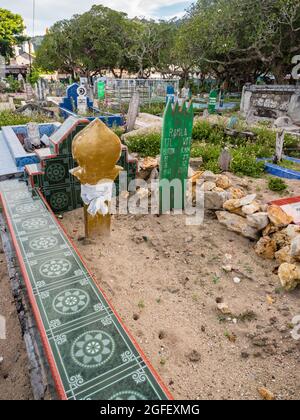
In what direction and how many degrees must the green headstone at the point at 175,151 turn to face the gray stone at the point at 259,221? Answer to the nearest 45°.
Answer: approximately 45° to its left

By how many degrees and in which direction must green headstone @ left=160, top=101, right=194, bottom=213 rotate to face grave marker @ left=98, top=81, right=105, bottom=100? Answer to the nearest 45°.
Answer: approximately 180°

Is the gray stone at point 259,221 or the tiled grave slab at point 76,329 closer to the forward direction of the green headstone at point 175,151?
the tiled grave slab

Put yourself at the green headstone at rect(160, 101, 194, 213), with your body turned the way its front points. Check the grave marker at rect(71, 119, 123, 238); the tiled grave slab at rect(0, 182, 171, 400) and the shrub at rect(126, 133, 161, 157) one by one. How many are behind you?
1

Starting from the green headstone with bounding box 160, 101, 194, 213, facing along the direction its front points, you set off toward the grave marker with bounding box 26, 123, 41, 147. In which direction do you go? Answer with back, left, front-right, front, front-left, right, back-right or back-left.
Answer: back-right

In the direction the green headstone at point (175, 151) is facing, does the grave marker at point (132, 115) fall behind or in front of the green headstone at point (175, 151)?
behind

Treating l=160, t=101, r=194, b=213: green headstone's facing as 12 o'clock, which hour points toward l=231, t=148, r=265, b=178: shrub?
The shrub is roughly at 7 o'clock from the green headstone.

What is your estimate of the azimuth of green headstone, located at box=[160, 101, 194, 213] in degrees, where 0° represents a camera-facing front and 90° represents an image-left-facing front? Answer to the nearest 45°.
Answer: approximately 0°

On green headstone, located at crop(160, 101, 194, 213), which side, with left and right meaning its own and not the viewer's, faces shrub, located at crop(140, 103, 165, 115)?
back

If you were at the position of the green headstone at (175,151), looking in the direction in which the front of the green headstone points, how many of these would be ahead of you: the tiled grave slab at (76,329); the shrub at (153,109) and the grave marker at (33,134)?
1

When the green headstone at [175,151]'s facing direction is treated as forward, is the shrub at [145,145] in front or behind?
behind

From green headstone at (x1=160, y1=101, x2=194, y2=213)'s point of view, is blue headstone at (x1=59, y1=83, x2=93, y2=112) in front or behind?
behind
